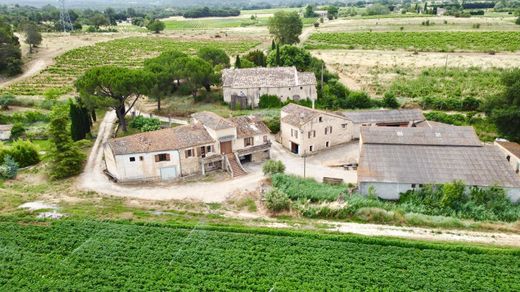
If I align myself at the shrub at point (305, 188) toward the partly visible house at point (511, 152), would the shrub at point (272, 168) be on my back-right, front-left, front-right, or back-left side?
back-left

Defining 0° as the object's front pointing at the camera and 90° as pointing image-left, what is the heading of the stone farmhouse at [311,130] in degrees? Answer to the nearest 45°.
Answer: approximately 45°

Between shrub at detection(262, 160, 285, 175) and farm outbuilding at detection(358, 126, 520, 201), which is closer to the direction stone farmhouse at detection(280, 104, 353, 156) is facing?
the shrub

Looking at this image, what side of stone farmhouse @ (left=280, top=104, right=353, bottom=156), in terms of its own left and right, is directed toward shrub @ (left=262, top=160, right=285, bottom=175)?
front

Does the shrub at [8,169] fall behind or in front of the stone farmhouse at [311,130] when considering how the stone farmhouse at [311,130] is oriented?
in front

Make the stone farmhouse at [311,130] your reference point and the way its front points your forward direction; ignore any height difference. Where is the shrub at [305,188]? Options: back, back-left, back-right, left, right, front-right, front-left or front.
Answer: front-left

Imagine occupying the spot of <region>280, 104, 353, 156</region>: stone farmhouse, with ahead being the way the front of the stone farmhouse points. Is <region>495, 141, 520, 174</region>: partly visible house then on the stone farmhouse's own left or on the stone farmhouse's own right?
on the stone farmhouse's own left

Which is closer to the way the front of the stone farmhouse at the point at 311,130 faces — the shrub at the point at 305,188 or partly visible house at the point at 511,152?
the shrub

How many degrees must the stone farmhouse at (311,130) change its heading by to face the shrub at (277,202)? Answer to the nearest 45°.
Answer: approximately 45° to its left

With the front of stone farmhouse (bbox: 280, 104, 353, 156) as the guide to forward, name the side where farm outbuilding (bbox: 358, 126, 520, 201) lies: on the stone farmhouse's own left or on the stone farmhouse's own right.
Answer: on the stone farmhouse's own left

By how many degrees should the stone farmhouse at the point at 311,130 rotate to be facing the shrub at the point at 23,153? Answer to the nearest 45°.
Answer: approximately 45° to its right
